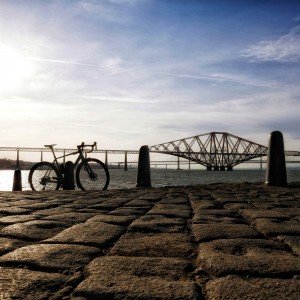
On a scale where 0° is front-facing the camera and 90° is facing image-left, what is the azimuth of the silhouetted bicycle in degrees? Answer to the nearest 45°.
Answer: approximately 270°

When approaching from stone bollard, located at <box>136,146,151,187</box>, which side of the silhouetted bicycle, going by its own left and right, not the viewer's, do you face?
front

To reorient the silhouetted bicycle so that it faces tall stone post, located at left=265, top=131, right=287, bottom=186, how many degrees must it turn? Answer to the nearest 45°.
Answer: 0° — it already faces it

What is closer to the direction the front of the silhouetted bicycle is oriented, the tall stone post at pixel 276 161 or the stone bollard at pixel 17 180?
the tall stone post

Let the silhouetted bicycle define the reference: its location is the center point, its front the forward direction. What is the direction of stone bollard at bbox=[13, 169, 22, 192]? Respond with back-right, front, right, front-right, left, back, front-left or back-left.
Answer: back-left

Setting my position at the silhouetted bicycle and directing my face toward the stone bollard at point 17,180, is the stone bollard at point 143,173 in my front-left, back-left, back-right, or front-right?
back-right
